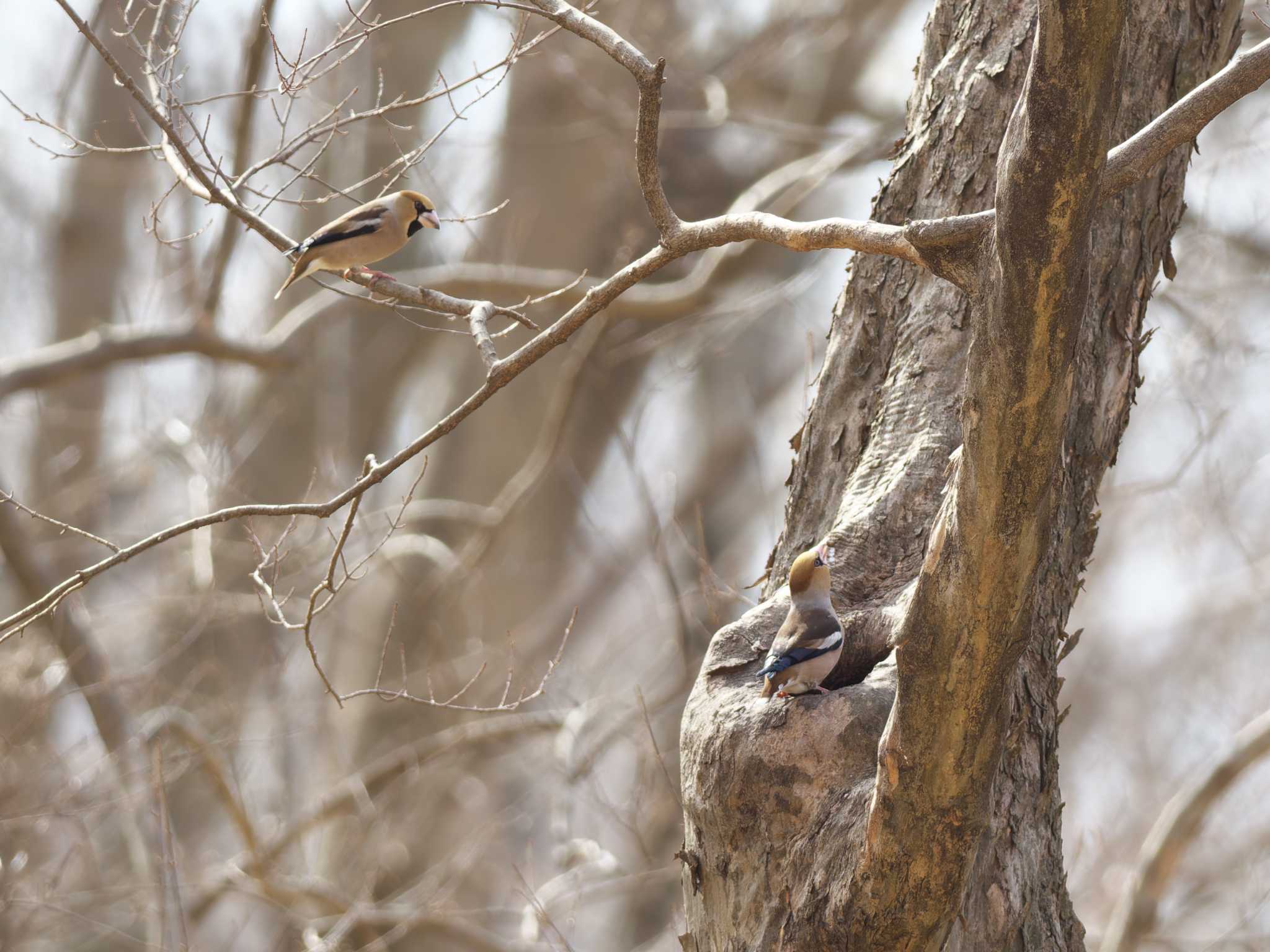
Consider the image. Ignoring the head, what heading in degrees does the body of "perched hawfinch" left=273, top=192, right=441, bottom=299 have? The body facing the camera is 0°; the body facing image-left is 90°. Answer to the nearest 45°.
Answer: approximately 270°
